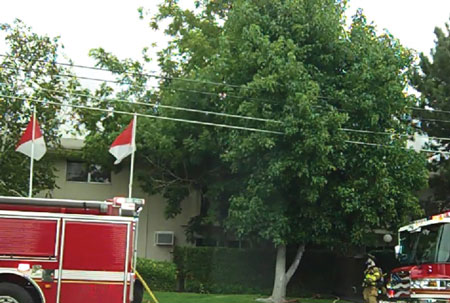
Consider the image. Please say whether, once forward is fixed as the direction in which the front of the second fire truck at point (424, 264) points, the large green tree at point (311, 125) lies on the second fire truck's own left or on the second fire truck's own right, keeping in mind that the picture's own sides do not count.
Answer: on the second fire truck's own right

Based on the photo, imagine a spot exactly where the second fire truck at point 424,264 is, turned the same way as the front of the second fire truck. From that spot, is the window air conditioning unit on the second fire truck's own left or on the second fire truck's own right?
on the second fire truck's own right

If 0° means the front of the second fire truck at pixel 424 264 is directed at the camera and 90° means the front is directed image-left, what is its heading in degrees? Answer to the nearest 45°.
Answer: approximately 45°

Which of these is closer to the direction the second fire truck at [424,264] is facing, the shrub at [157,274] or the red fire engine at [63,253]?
the red fire engine

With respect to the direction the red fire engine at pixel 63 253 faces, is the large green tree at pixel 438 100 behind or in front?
behind

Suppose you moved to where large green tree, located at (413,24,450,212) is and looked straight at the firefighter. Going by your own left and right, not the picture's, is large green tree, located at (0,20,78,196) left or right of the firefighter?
right

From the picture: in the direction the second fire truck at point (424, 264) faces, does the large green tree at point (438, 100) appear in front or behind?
behind

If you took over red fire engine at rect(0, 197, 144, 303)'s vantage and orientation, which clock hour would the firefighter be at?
The firefighter is roughly at 5 o'clock from the red fire engine.

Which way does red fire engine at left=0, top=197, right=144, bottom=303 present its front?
to the viewer's left

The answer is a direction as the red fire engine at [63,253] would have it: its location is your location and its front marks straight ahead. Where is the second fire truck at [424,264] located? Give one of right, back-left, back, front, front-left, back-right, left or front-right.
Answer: back
